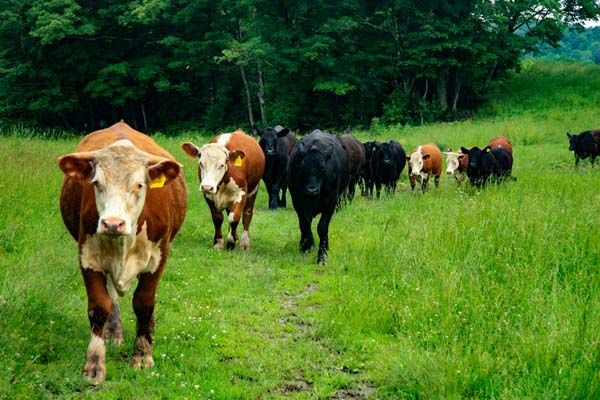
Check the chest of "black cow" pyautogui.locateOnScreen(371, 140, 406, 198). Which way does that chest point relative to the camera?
toward the camera

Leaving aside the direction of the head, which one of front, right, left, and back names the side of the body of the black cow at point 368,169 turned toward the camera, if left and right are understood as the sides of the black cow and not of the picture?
front

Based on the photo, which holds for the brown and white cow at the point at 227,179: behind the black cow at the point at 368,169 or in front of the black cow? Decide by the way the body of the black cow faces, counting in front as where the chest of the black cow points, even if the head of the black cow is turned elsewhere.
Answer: in front

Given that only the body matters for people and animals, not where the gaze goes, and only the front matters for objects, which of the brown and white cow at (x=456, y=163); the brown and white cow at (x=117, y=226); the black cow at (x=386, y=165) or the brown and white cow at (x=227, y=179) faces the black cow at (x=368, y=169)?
the brown and white cow at (x=456, y=163)

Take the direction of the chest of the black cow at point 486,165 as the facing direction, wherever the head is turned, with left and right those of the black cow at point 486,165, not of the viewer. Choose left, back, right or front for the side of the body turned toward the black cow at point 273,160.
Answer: front

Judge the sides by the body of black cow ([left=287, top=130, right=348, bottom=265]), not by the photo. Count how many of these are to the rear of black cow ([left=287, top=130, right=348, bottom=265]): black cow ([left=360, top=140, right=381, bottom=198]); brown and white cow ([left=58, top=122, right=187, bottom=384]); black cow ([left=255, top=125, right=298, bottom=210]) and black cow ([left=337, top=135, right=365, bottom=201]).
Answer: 3

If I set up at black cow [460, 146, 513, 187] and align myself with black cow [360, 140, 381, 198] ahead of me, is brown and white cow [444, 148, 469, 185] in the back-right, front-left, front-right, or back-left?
front-right

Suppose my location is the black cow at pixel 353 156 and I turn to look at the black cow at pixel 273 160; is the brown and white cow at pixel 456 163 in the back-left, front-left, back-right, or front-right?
back-right

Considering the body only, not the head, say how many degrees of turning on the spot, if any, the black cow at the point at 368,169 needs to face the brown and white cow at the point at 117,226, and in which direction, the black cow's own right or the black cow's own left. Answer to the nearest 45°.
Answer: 0° — it already faces it

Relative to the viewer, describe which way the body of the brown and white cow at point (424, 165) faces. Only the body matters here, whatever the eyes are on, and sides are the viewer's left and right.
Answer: facing the viewer and to the left of the viewer

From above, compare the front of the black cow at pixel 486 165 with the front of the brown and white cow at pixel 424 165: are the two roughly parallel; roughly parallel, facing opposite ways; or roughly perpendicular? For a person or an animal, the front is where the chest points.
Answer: roughly parallel

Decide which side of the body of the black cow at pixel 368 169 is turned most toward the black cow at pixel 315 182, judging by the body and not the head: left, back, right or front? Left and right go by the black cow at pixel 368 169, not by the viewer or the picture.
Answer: front

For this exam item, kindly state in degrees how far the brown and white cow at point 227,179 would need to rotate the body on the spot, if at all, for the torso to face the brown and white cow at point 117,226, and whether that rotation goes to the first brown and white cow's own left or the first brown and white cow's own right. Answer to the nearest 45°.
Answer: approximately 45° to the first brown and white cow's own left
